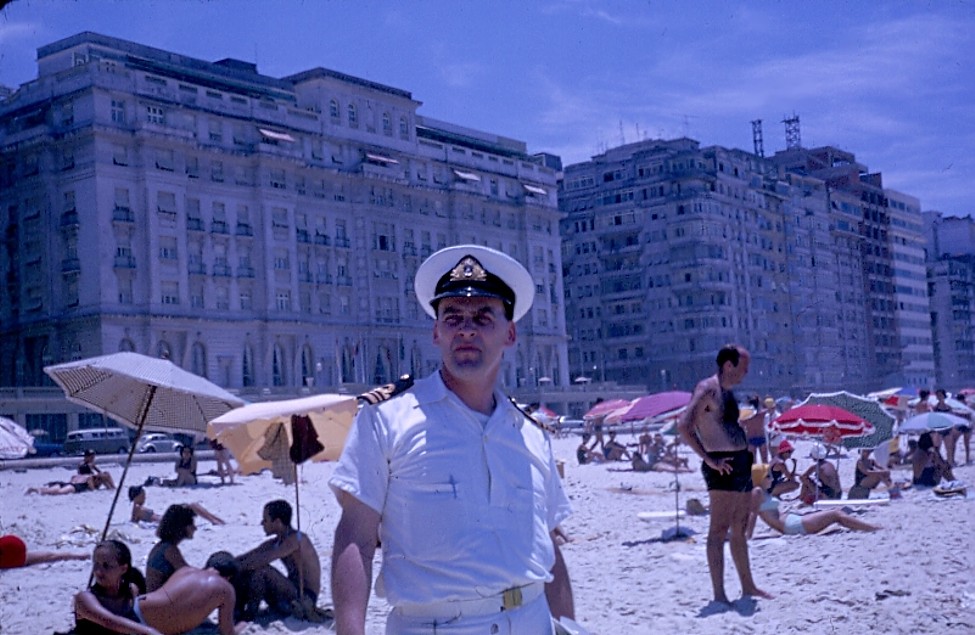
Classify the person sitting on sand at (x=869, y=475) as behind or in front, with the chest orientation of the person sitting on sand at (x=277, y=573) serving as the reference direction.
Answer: behind

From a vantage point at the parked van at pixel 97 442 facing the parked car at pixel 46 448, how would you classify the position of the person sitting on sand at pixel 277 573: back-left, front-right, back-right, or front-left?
back-left

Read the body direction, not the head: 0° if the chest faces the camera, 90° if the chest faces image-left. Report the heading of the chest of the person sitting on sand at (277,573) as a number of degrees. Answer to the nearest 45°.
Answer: approximately 90°

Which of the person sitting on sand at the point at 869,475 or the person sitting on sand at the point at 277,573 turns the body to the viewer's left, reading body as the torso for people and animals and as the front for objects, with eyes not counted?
the person sitting on sand at the point at 277,573

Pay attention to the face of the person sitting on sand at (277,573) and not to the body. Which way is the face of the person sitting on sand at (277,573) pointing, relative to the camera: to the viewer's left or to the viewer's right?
to the viewer's left

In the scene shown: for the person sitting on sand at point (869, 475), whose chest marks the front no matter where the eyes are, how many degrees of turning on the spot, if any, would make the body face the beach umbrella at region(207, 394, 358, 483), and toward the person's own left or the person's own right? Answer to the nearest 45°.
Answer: approximately 135° to the person's own right

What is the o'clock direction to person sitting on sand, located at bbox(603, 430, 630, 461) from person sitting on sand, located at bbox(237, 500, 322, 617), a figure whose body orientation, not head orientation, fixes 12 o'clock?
person sitting on sand, located at bbox(603, 430, 630, 461) is roughly at 4 o'clock from person sitting on sand, located at bbox(237, 500, 322, 617).

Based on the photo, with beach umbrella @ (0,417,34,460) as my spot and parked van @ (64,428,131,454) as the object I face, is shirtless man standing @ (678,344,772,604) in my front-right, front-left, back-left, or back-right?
back-right

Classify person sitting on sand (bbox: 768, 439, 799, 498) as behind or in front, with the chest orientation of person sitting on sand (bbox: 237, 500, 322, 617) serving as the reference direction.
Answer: behind

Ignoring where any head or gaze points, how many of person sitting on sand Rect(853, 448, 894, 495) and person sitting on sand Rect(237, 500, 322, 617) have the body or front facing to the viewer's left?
1
